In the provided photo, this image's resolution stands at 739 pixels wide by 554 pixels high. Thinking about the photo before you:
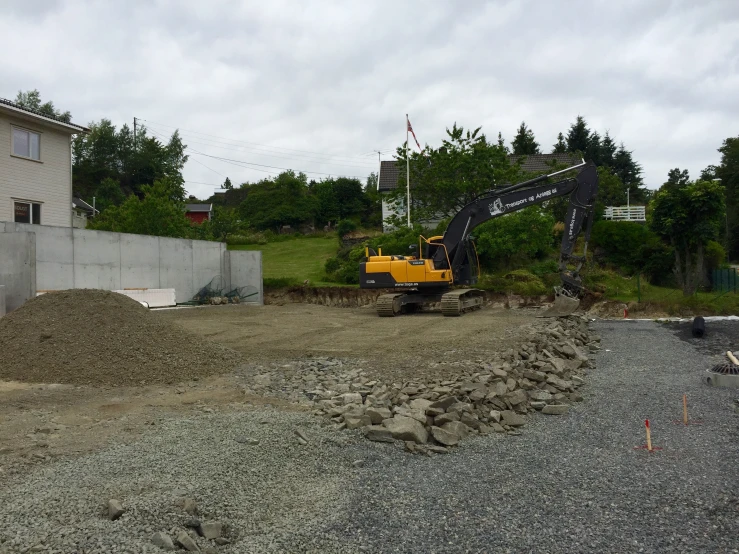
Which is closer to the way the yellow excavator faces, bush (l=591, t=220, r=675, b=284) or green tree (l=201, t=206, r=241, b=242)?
the bush

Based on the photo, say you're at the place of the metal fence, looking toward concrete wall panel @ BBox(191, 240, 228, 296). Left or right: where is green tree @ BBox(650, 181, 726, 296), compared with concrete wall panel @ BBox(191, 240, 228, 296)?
left

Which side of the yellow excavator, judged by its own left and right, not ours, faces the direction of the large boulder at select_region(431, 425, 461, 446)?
right

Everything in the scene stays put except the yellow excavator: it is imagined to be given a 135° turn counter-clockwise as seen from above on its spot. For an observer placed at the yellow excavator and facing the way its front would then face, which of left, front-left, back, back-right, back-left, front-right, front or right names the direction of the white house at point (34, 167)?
front-left

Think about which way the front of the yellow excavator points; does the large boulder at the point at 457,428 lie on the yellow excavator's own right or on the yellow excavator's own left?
on the yellow excavator's own right

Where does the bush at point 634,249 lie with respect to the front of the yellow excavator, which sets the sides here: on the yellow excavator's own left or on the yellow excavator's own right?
on the yellow excavator's own left

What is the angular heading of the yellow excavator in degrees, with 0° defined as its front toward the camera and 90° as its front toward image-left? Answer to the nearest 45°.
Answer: approximately 270°

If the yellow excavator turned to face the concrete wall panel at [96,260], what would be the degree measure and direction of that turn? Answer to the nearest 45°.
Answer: approximately 180°

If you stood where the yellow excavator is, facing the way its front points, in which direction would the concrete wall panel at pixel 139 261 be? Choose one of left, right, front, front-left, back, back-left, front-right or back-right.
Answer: back

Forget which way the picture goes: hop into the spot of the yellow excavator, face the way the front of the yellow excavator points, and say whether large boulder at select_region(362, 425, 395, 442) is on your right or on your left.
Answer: on your right

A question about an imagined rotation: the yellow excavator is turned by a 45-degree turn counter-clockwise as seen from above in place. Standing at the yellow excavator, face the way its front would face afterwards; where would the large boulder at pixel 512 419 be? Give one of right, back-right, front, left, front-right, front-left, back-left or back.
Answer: back-right

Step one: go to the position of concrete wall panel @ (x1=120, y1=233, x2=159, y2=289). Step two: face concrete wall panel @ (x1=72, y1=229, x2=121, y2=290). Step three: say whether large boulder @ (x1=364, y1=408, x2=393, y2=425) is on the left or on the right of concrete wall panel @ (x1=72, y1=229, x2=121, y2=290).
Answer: left

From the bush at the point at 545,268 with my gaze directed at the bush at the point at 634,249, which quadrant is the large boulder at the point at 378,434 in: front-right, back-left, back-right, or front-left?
back-right

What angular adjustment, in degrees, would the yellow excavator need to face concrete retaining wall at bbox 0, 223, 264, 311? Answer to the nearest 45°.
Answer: approximately 180°

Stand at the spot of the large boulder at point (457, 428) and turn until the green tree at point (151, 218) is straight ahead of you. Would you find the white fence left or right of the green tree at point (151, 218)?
right

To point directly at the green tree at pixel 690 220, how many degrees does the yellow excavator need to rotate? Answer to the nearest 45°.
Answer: approximately 45° to its left

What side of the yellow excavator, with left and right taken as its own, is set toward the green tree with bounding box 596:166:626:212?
left
